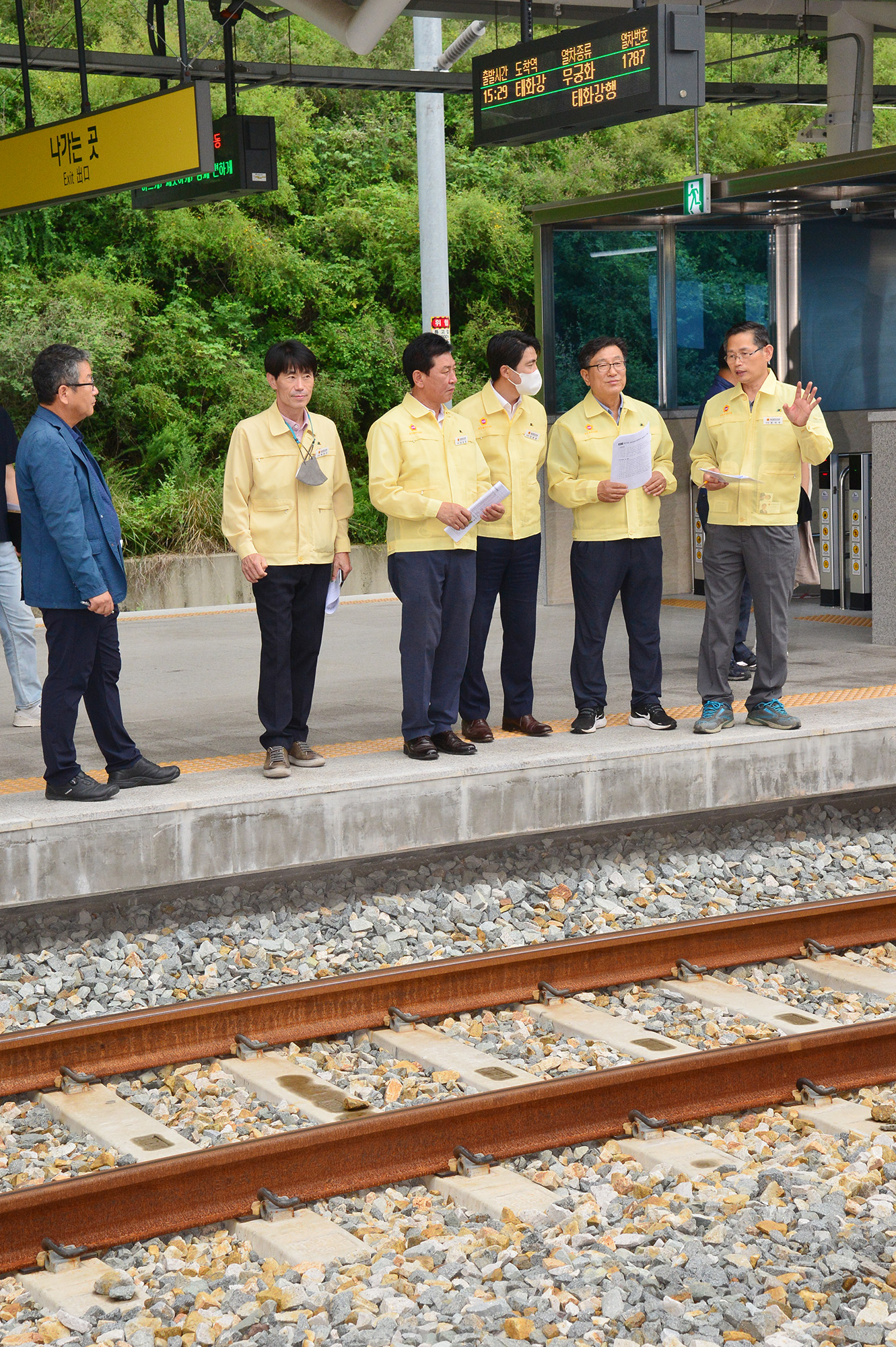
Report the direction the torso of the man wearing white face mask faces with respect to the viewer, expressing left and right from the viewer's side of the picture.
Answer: facing the viewer and to the right of the viewer

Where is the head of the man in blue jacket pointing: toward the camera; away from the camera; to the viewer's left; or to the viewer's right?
to the viewer's right

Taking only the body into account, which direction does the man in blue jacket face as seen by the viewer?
to the viewer's right

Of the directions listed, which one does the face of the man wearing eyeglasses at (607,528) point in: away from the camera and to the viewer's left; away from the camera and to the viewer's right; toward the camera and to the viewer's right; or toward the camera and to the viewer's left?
toward the camera and to the viewer's right

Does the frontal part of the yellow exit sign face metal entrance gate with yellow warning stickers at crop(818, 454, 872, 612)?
no

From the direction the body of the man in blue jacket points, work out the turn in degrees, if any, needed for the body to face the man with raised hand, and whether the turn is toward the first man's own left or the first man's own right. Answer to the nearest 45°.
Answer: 0° — they already face them

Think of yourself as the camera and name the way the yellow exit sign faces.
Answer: facing the viewer and to the left of the viewer

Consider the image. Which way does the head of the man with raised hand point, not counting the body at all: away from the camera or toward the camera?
toward the camera

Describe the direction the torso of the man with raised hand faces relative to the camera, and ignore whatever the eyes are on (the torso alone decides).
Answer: toward the camera

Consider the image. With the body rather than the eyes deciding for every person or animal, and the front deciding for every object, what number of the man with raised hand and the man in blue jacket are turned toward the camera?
1

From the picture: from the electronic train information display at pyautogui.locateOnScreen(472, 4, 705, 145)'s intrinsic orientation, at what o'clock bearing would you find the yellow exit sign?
The yellow exit sign is roughly at 2 o'clock from the electronic train information display.

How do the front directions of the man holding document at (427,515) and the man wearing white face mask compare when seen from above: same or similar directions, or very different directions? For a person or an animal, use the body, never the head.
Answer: same or similar directions
